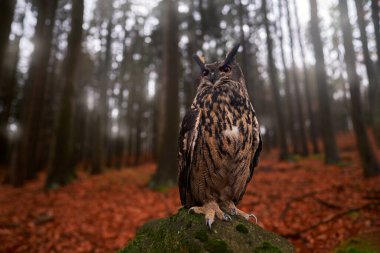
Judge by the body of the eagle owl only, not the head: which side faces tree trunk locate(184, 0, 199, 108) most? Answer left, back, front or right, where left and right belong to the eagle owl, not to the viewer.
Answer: back

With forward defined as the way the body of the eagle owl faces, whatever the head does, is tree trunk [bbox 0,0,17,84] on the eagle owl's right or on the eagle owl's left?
on the eagle owl's right

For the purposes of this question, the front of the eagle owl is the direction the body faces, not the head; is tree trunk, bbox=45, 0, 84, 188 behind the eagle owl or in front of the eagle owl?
behind

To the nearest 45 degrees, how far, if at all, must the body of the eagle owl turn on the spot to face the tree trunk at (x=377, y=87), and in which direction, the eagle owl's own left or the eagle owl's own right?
approximately 135° to the eagle owl's own left

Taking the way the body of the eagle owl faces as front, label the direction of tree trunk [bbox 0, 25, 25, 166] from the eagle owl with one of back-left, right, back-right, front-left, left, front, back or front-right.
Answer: back-right

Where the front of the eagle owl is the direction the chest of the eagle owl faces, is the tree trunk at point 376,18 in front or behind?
behind

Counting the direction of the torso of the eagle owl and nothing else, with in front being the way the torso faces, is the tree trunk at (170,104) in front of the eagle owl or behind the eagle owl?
behind

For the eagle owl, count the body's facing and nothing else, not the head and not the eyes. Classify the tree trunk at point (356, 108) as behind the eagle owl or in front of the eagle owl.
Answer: behind

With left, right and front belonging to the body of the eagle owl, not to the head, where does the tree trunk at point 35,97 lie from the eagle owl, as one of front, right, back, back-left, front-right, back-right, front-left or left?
back-right
